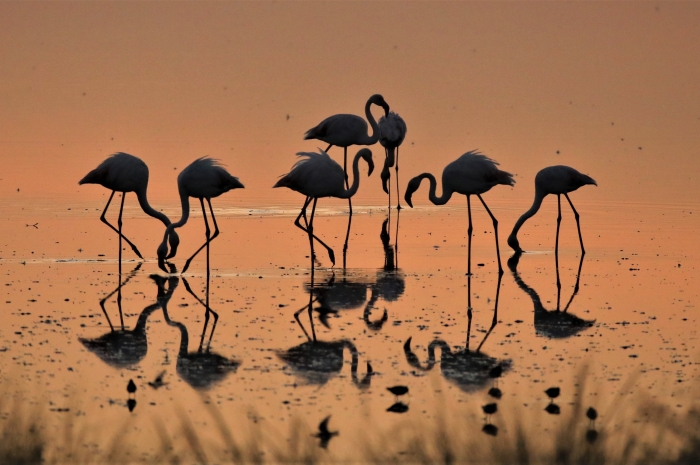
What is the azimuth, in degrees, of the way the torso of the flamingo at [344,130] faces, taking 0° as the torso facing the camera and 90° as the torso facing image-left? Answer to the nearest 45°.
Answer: approximately 270°
